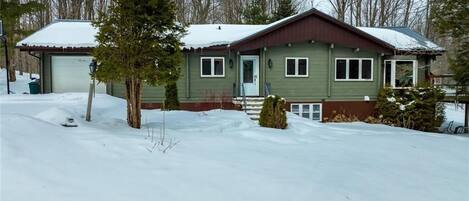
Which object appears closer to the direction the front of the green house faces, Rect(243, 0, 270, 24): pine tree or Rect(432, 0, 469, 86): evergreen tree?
the evergreen tree

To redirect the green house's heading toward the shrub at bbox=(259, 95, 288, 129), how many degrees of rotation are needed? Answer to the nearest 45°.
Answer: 0° — it already faces it

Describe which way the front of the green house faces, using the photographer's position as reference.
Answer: facing the viewer

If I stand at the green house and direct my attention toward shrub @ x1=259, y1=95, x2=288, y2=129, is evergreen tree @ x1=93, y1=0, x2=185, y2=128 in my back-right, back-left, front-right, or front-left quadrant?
front-right

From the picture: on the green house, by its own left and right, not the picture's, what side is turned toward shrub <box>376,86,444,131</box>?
left

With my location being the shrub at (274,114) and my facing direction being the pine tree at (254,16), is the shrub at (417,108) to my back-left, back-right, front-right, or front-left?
front-right

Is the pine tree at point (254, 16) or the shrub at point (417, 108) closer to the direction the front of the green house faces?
the shrub

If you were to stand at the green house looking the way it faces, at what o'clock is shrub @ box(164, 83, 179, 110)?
The shrub is roughly at 2 o'clock from the green house.

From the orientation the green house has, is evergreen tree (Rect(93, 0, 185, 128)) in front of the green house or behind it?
in front

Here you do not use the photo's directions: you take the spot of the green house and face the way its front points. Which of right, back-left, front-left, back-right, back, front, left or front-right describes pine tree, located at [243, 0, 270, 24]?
back

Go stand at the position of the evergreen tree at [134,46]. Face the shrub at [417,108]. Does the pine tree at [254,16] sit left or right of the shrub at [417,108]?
left
